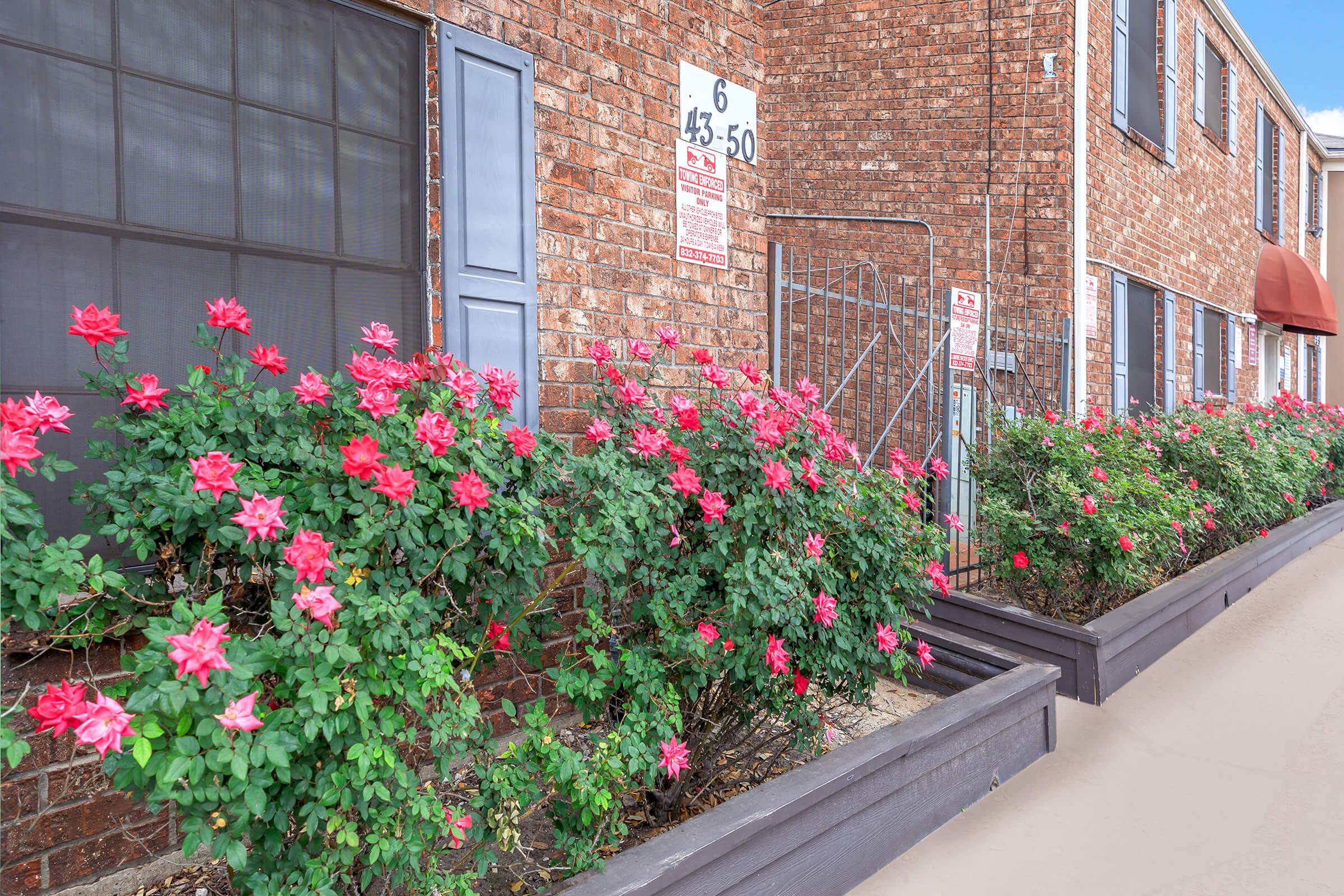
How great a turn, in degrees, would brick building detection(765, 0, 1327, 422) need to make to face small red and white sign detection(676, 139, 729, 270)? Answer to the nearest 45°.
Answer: approximately 45° to its right

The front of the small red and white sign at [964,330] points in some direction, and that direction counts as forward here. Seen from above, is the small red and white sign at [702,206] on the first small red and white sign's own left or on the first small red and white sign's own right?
on the first small red and white sign's own right

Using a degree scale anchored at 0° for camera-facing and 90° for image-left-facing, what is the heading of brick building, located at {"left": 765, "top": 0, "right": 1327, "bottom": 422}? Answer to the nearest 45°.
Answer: approximately 315°

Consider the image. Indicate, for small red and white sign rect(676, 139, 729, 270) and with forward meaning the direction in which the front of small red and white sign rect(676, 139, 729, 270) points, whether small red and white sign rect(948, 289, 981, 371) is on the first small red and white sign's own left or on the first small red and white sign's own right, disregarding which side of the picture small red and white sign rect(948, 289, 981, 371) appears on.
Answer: on the first small red and white sign's own left

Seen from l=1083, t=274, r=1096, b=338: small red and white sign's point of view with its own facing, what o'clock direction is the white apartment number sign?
The white apartment number sign is roughly at 2 o'clock from the small red and white sign.

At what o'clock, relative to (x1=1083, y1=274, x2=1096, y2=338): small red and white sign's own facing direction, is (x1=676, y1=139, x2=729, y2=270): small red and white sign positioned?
(x1=676, y1=139, x2=729, y2=270): small red and white sign is roughly at 2 o'clock from (x1=1083, y1=274, x2=1096, y2=338): small red and white sign.

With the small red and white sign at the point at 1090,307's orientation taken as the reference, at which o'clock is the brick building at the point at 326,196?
The brick building is roughly at 2 o'clock from the small red and white sign.

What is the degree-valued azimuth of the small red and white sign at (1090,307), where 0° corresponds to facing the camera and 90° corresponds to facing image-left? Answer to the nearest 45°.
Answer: approximately 315°

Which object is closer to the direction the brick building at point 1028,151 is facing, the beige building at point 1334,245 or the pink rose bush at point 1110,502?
the pink rose bush

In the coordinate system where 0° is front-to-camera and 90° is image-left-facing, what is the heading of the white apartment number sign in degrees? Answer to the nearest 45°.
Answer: approximately 315°

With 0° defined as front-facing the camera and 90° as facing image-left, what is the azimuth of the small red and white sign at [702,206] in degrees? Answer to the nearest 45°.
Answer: approximately 315°

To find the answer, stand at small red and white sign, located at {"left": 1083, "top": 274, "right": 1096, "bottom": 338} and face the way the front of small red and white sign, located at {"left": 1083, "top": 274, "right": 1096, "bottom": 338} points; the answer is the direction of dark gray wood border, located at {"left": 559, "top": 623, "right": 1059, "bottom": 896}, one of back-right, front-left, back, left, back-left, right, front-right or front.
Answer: front-right
